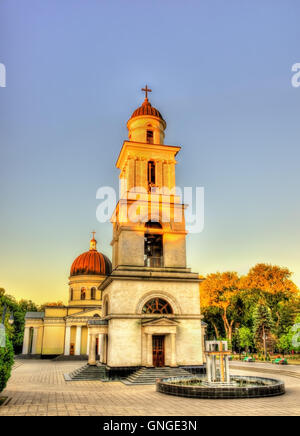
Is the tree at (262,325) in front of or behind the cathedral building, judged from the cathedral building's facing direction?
behind

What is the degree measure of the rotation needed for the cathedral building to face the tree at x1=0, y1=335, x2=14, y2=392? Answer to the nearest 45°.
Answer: approximately 45° to its right

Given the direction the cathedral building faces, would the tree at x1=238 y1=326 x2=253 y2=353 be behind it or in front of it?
behind

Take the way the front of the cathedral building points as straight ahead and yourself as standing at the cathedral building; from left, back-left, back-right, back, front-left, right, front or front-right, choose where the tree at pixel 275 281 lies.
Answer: back-left

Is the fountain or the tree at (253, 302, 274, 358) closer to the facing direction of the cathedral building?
the fountain

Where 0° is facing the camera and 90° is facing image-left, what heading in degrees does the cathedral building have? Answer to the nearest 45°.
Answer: approximately 0°
